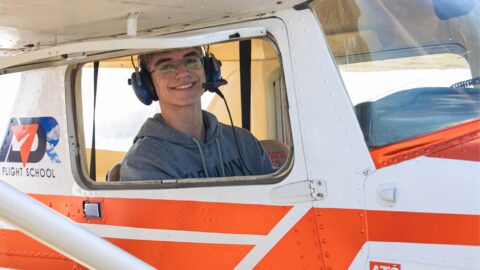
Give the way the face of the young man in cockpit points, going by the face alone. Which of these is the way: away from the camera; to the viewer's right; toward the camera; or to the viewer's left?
toward the camera

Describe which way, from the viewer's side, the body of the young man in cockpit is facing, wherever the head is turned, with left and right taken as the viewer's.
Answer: facing the viewer and to the right of the viewer
